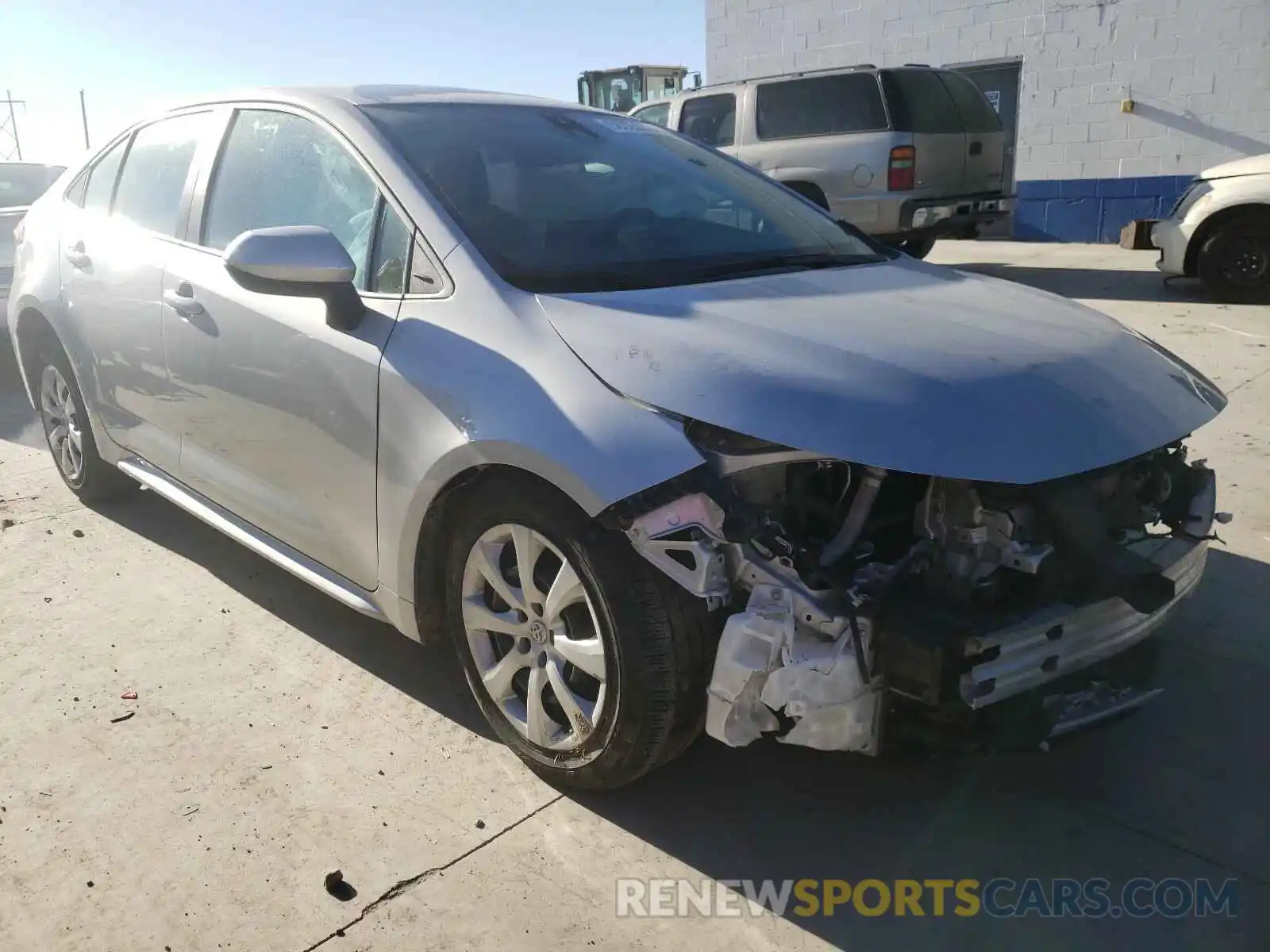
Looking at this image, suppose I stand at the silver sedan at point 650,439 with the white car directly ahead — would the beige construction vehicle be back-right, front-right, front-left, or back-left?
front-left

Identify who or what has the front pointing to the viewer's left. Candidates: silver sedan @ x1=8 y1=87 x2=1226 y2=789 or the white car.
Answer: the white car

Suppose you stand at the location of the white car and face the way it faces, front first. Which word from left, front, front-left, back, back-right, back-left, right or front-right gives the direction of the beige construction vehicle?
front-right

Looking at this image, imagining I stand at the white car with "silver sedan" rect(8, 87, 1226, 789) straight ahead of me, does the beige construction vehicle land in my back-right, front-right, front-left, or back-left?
back-right

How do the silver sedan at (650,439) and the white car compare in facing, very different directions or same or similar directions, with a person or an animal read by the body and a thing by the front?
very different directions

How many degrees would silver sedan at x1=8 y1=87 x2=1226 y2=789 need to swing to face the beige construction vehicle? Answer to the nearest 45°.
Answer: approximately 135° to its left

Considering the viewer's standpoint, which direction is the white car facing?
facing to the left of the viewer

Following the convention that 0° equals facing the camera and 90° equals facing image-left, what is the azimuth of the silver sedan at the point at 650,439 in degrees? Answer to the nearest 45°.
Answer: approximately 315°

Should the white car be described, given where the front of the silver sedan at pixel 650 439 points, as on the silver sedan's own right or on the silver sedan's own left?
on the silver sedan's own left

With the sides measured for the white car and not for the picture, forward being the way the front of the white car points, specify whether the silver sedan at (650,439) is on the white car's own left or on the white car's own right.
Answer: on the white car's own left
